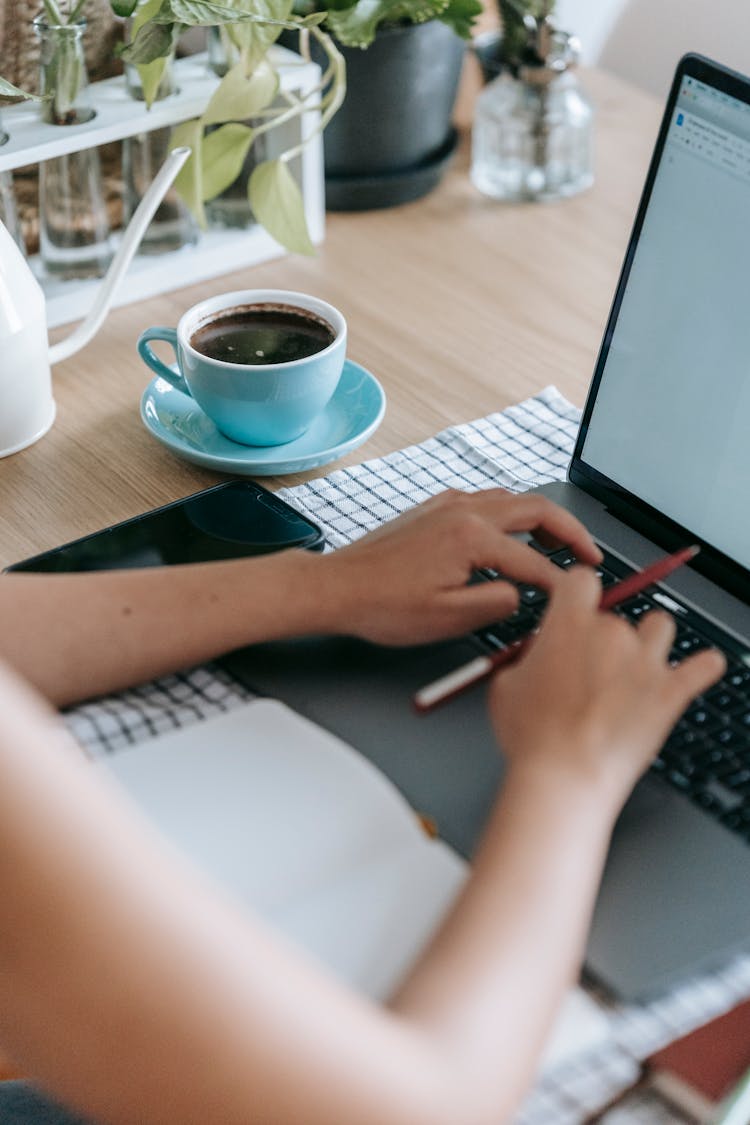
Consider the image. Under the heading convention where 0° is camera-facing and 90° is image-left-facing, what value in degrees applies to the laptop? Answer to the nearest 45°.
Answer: approximately 45°

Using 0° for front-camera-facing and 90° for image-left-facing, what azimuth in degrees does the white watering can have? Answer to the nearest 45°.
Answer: approximately 270°

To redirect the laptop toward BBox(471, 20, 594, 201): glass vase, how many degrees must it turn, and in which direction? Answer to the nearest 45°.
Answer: approximately 135° to its right

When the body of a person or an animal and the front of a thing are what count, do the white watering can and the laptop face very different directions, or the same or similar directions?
very different directions

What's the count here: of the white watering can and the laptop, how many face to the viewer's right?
1

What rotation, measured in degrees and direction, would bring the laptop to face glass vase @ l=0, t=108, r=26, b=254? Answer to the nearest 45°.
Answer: approximately 90° to its right
